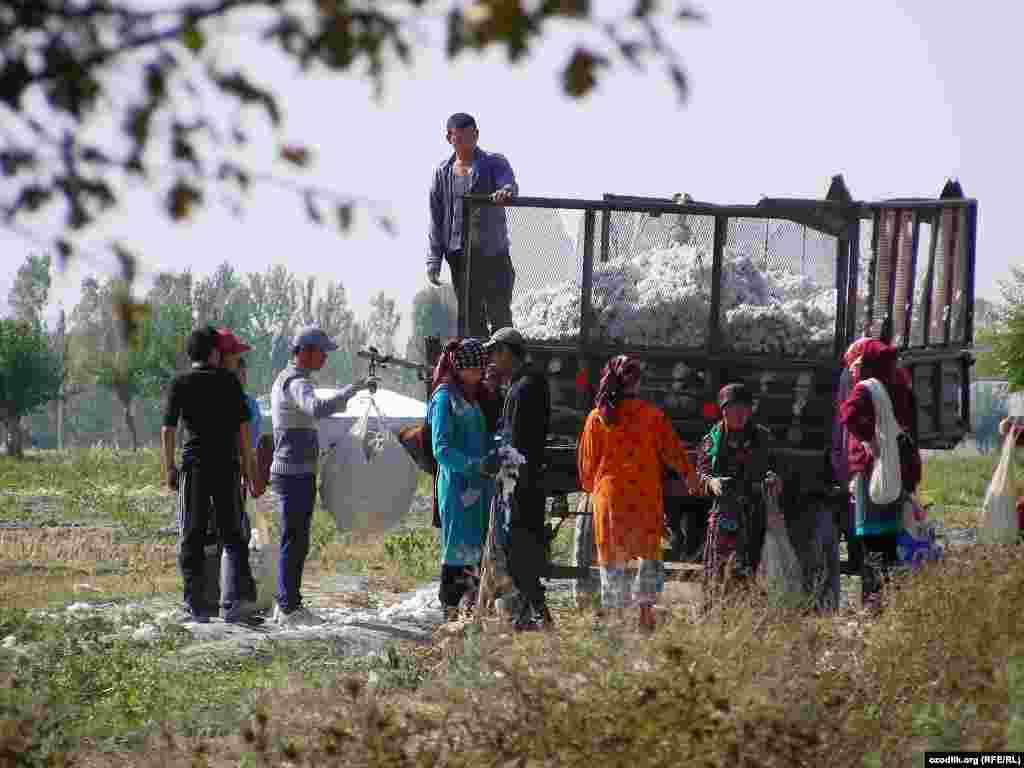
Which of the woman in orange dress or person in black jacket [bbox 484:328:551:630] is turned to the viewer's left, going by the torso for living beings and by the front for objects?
the person in black jacket

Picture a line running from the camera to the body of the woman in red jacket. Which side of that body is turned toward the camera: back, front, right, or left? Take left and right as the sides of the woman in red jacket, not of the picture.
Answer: left

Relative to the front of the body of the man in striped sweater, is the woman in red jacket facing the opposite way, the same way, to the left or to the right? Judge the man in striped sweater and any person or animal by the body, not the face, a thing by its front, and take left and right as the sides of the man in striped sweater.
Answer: the opposite way

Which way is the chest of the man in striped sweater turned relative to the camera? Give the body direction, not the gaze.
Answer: to the viewer's right

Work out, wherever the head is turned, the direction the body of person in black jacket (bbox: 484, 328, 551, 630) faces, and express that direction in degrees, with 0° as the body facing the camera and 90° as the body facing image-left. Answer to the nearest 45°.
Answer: approximately 90°

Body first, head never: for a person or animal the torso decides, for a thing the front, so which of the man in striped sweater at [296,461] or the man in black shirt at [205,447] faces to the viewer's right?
the man in striped sweater

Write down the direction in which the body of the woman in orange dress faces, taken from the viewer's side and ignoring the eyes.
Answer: away from the camera

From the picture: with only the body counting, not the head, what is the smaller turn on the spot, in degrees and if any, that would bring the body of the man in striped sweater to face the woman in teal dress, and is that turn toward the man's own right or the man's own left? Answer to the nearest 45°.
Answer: approximately 45° to the man's own right
